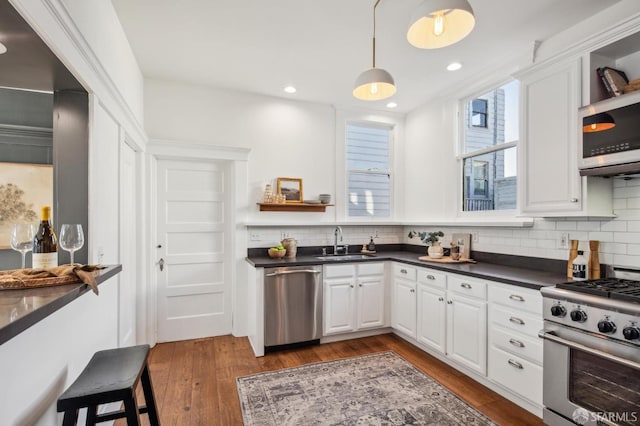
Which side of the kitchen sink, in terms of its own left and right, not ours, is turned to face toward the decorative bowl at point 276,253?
right

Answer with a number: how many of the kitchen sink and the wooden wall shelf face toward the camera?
2

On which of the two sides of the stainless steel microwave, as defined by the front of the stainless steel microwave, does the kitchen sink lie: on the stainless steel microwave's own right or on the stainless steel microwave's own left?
on the stainless steel microwave's own right

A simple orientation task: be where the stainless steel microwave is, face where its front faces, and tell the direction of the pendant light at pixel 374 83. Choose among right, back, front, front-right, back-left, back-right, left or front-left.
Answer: front

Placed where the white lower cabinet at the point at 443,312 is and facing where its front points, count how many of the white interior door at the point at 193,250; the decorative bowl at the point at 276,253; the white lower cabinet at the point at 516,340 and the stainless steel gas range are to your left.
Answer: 2

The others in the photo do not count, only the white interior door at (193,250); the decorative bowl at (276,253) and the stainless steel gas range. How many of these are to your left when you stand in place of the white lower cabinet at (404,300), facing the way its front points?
1

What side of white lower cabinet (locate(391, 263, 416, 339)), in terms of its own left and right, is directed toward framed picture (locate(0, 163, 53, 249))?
front

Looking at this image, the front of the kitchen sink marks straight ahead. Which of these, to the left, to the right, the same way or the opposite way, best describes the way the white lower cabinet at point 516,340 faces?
to the right

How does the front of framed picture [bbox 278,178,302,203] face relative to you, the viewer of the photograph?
facing the viewer

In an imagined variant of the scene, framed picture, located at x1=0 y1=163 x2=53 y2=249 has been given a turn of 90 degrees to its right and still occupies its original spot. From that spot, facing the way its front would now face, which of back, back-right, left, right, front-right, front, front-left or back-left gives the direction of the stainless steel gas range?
back-left

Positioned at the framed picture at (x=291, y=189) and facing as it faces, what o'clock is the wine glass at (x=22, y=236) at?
The wine glass is roughly at 1 o'clock from the framed picture.

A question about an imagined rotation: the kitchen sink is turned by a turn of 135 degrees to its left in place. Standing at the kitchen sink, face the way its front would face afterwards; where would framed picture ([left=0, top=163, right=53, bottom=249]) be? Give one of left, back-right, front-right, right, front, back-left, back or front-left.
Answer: back

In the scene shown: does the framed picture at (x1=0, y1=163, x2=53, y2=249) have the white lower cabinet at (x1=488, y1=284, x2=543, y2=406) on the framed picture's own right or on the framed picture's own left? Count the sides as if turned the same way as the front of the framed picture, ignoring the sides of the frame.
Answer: on the framed picture's own left

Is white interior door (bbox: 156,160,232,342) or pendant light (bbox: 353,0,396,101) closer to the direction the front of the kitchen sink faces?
the pendant light

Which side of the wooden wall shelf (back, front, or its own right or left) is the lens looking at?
front

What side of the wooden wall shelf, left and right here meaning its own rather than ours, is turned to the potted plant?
left
